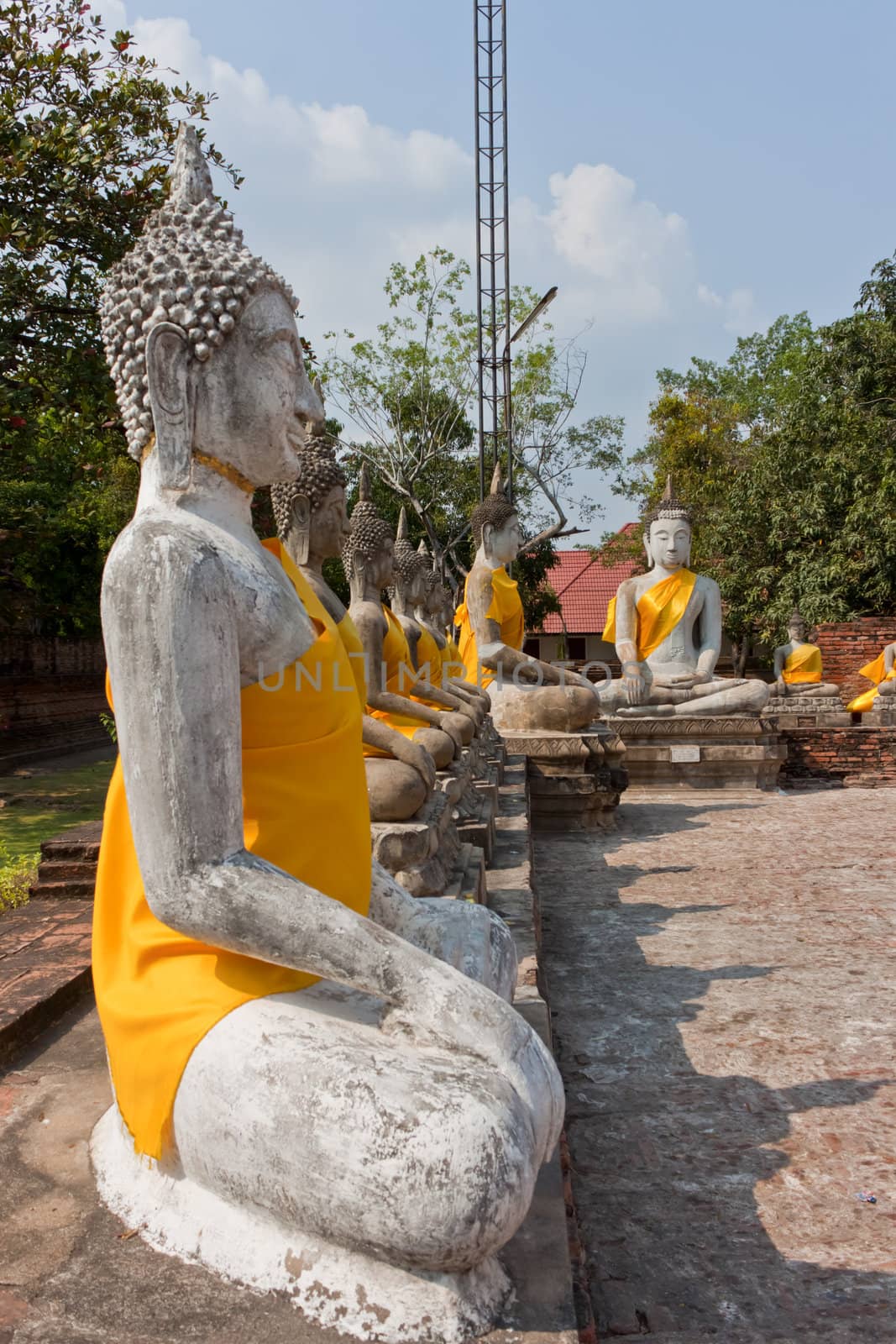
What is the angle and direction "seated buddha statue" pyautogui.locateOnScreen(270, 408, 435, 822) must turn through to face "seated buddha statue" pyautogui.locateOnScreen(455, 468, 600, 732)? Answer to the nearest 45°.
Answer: approximately 90° to its left

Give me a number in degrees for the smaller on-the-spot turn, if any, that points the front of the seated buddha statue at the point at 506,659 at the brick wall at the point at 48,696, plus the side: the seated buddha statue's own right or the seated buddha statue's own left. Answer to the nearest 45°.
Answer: approximately 135° to the seated buddha statue's own left

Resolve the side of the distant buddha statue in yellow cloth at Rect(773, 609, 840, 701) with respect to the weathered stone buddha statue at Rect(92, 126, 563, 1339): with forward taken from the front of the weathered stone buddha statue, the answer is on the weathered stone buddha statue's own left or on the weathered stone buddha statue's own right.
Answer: on the weathered stone buddha statue's own left

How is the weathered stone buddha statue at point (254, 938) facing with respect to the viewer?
to the viewer's right

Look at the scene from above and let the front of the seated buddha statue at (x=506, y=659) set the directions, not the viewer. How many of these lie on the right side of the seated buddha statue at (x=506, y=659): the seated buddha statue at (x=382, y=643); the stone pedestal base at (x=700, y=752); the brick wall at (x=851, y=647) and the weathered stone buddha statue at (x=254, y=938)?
2

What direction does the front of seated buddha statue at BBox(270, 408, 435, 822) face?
to the viewer's right

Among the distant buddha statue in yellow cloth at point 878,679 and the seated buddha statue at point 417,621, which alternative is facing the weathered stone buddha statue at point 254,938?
the distant buddha statue in yellow cloth

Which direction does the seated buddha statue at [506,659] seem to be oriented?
to the viewer's right

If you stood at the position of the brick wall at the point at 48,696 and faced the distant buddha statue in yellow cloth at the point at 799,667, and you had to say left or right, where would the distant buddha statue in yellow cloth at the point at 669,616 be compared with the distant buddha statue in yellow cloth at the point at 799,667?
right

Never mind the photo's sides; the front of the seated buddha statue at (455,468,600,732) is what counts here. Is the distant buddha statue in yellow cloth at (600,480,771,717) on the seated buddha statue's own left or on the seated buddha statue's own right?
on the seated buddha statue's own left

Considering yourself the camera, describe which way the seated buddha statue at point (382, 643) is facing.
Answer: facing to the right of the viewer

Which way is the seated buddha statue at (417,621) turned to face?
to the viewer's right

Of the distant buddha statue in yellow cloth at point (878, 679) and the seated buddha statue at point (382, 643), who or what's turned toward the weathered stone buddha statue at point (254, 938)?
the distant buddha statue in yellow cloth

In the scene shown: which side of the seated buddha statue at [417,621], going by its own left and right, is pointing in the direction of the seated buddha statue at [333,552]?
right

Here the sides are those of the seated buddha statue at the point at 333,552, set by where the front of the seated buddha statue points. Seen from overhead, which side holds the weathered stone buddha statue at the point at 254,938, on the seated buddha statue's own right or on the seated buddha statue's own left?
on the seated buddha statue's own right

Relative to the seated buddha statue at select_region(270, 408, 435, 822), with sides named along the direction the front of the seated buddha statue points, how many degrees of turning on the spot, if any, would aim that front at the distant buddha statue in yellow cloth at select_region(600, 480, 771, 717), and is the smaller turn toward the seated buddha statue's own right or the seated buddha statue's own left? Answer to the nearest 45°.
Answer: approximately 45° to the seated buddha statue's own left
